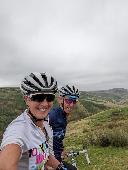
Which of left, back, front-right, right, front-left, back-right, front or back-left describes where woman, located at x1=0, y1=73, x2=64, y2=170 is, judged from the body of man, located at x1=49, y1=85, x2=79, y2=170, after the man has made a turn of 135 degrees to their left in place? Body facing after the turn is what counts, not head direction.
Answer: back

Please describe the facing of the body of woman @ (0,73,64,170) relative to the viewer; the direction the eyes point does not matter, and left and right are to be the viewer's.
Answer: facing the viewer and to the right of the viewer

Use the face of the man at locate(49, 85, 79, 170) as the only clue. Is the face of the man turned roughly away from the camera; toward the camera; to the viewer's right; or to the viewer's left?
toward the camera
